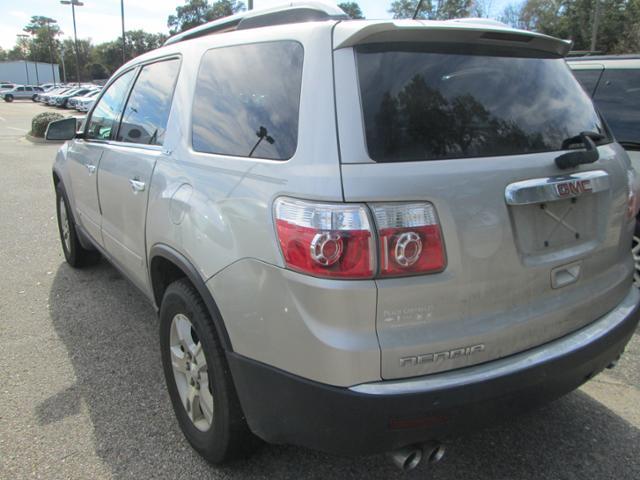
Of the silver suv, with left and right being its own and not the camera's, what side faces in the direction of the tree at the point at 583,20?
right

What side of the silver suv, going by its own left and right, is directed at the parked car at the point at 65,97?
front

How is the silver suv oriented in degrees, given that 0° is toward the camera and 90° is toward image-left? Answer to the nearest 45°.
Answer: approximately 135°

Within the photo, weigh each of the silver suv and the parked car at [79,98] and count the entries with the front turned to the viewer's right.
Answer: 0

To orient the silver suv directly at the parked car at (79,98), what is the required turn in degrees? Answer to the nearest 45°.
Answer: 0° — it already faces it

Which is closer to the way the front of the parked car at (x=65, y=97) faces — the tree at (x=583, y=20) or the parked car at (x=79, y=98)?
the parked car

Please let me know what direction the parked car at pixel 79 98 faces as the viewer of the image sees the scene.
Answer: facing the viewer and to the left of the viewer

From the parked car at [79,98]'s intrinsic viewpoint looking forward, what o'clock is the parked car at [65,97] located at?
the parked car at [65,97] is roughly at 4 o'clock from the parked car at [79,98].

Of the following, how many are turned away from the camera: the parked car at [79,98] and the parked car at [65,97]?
0

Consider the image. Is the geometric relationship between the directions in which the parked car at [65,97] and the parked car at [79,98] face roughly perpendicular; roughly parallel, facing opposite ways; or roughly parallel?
roughly parallel

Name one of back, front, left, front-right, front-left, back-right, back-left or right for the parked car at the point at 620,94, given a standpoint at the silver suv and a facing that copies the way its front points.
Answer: right
